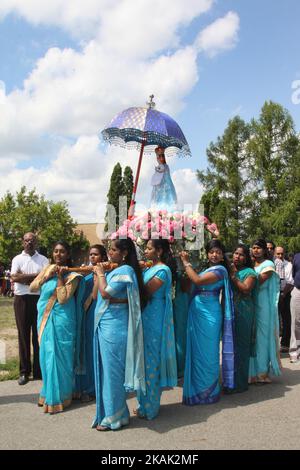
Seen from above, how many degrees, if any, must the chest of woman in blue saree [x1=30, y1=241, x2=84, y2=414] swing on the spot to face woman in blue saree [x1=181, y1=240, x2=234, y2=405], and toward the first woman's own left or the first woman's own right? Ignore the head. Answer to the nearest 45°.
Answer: approximately 135° to the first woman's own left

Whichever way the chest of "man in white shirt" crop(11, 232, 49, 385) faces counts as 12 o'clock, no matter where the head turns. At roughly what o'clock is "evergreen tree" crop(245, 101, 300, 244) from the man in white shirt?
The evergreen tree is roughly at 7 o'clock from the man in white shirt.

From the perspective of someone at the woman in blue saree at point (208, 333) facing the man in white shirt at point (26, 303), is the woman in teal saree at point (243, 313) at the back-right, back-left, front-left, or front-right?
back-right

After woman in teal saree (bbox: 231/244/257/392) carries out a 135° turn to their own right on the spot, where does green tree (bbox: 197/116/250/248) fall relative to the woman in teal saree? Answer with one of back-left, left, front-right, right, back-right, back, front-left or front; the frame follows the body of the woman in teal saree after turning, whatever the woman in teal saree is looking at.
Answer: front

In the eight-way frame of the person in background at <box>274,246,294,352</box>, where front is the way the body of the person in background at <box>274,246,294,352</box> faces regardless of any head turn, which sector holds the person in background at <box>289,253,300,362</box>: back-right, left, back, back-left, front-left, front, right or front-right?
front-left

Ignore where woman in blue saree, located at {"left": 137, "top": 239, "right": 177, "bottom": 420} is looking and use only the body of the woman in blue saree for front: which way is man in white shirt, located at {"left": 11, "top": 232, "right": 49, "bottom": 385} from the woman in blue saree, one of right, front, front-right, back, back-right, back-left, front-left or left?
front-right
